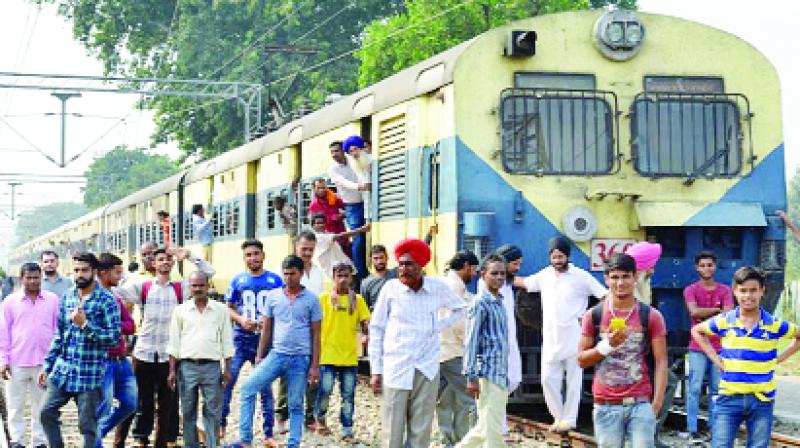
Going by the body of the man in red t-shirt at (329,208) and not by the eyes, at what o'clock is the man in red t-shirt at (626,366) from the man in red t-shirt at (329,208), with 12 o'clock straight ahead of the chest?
the man in red t-shirt at (626,366) is roughly at 10 o'clock from the man in red t-shirt at (329,208).

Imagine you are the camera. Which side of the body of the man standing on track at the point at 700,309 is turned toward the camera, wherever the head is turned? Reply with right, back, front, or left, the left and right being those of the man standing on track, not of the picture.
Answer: front

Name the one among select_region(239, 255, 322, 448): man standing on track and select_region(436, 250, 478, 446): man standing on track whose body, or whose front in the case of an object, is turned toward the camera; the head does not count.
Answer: select_region(239, 255, 322, 448): man standing on track

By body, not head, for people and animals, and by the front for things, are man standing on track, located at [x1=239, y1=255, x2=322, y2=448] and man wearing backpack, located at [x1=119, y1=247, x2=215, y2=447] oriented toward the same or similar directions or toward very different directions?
same or similar directions

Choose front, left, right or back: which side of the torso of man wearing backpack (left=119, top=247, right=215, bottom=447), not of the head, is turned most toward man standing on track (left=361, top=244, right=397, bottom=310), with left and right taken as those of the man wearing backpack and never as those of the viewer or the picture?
left

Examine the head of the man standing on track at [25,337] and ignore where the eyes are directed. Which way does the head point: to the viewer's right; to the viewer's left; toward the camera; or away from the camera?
toward the camera

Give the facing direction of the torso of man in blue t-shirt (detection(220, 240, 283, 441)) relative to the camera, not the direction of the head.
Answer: toward the camera

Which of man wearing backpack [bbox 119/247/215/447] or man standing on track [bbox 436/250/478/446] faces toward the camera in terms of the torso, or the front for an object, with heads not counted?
the man wearing backpack

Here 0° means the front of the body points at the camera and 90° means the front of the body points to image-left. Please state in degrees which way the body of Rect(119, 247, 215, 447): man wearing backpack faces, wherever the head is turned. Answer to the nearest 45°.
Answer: approximately 0°

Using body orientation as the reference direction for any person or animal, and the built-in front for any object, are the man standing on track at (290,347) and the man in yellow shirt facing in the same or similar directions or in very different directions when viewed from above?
same or similar directions

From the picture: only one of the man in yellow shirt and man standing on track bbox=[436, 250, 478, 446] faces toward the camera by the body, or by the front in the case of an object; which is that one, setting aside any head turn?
the man in yellow shirt

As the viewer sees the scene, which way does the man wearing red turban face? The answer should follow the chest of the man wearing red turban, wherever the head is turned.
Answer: toward the camera
